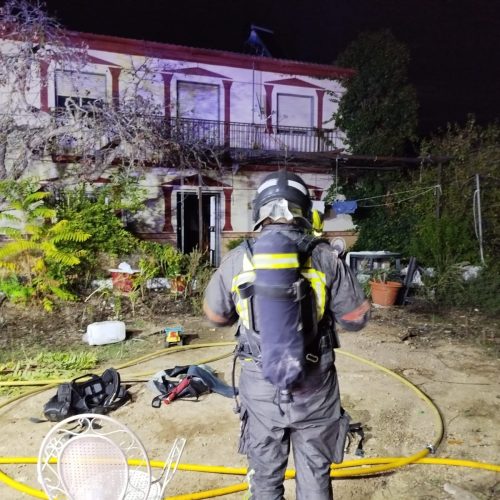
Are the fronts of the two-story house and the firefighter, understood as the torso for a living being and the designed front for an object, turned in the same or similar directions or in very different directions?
very different directions

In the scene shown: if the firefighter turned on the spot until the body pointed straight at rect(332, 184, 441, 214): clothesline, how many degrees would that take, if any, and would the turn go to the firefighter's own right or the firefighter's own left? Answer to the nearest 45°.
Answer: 0° — they already face it

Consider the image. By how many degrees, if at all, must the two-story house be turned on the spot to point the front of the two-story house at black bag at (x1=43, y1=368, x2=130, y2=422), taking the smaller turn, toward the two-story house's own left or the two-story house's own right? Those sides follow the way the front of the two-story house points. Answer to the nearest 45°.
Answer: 0° — it already faces it

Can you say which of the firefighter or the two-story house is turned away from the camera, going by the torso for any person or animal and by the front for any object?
the firefighter

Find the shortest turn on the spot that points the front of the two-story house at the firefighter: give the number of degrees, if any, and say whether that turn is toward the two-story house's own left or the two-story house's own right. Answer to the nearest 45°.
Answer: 0° — it already faces them

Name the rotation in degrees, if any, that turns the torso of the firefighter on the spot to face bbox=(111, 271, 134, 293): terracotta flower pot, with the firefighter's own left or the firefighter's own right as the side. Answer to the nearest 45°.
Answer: approximately 45° to the firefighter's own left

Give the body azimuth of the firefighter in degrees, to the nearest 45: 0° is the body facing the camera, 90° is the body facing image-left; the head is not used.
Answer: approximately 180°

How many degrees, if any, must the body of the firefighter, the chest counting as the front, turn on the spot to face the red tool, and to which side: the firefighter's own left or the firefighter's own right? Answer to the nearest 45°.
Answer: approximately 45° to the firefighter's own left

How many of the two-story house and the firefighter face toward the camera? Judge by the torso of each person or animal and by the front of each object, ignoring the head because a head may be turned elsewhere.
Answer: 1

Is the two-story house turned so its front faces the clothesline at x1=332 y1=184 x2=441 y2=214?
no

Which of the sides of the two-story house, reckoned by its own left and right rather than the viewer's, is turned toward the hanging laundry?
left

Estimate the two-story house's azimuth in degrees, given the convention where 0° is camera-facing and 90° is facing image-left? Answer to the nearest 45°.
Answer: approximately 0°

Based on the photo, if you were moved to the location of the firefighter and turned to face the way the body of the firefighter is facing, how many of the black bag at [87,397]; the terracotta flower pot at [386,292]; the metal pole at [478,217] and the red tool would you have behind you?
0

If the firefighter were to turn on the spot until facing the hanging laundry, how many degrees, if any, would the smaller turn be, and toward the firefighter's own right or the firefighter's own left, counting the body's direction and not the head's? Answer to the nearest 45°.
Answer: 0° — they already face it

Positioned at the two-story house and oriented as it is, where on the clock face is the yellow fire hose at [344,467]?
The yellow fire hose is roughly at 12 o'clock from the two-story house.
